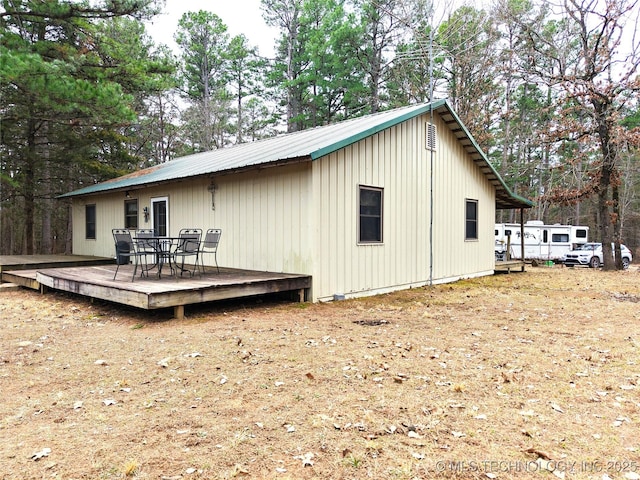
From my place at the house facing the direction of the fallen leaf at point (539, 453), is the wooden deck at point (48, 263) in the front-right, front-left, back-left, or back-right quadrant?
back-right

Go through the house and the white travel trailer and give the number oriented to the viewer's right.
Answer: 1

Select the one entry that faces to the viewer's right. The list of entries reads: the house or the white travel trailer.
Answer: the white travel trailer

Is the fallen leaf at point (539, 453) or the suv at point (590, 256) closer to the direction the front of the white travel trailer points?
the suv

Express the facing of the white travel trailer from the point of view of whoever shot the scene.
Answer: facing to the right of the viewer

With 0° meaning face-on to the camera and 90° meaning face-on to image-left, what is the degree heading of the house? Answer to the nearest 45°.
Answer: approximately 45°

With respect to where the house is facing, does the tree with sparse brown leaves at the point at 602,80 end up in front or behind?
behind

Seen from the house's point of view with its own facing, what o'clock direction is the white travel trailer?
The white travel trailer is roughly at 6 o'clock from the house.

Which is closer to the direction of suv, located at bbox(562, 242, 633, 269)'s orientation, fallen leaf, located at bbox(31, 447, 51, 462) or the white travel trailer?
the fallen leaf

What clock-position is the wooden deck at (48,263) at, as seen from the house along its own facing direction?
The wooden deck is roughly at 2 o'clock from the house.
